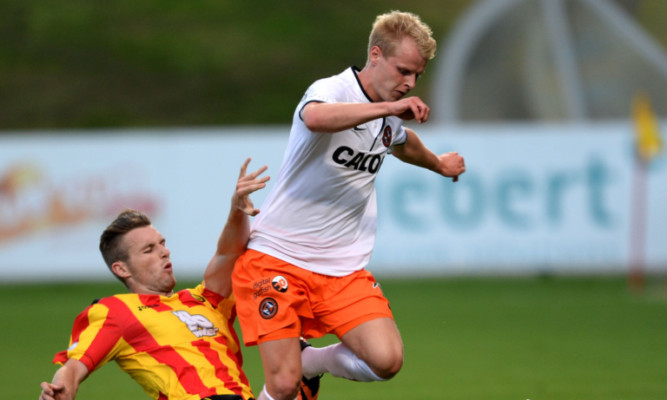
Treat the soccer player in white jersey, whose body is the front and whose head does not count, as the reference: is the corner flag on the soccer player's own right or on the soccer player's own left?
on the soccer player's own left

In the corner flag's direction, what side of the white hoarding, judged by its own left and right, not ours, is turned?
left

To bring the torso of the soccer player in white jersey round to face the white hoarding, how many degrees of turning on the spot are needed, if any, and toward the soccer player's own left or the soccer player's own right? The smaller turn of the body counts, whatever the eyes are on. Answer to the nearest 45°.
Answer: approximately 135° to the soccer player's own left

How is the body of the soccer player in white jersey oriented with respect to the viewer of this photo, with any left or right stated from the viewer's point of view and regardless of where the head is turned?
facing the viewer and to the right of the viewer

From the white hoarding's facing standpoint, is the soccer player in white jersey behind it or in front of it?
in front

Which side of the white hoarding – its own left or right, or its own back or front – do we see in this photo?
front

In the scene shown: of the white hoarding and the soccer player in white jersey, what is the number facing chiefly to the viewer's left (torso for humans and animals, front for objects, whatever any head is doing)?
0

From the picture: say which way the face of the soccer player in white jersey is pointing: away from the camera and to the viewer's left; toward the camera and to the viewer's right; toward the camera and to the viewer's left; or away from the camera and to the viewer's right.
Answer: toward the camera and to the viewer's right
